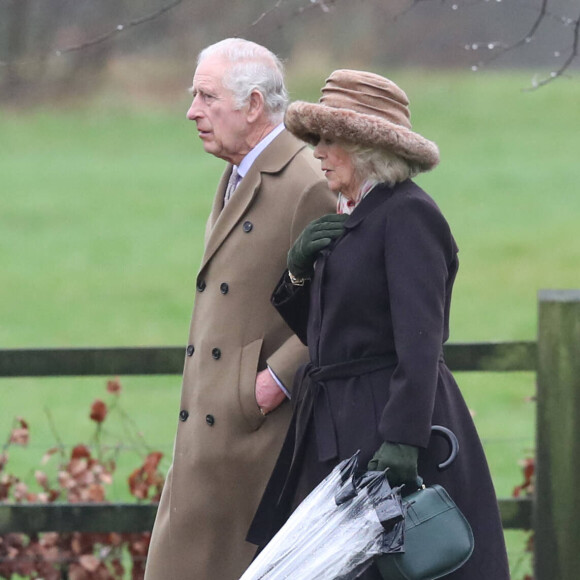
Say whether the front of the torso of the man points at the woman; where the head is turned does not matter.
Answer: no

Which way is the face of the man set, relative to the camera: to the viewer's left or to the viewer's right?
to the viewer's left

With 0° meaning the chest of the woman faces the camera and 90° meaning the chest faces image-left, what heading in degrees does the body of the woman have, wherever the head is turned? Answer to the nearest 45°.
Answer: approximately 90°

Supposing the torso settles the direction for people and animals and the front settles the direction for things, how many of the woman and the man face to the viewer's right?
0

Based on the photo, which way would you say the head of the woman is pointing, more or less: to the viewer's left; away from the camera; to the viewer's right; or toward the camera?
to the viewer's left

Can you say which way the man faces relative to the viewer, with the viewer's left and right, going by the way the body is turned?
facing the viewer and to the left of the viewer

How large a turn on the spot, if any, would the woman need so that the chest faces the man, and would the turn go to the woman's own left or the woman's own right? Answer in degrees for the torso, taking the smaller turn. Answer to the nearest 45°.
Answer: approximately 45° to the woman's own right
